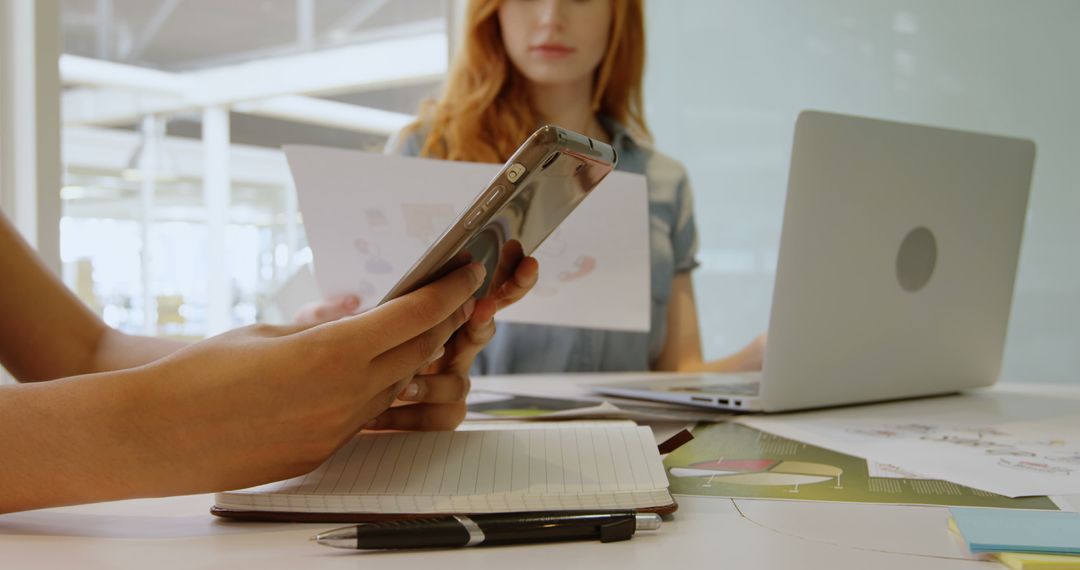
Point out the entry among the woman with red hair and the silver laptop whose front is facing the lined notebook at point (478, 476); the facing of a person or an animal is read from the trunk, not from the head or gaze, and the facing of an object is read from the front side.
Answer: the woman with red hair

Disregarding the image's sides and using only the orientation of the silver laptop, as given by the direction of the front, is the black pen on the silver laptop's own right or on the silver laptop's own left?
on the silver laptop's own left

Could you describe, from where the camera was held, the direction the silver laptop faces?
facing away from the viewer and to the left of the viewer

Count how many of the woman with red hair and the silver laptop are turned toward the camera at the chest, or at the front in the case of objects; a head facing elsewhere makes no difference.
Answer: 1

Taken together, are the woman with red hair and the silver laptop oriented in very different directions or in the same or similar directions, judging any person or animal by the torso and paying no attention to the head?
very different directions
